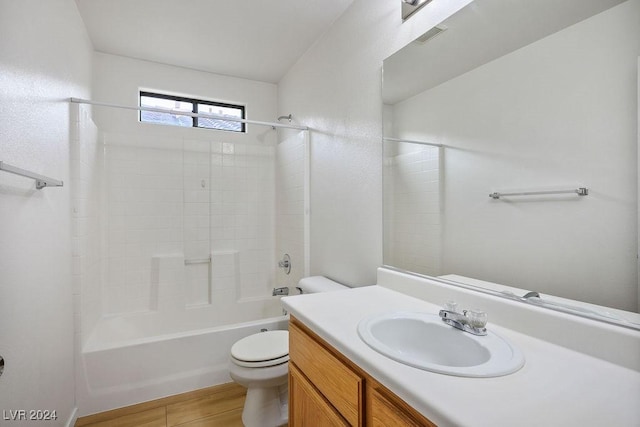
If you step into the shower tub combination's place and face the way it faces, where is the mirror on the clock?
The mirror is roughly at 11 o'clock from the shower tub combination.

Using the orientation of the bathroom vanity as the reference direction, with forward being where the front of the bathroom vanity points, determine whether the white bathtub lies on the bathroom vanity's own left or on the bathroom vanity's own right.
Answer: on the bathroom vanity's own right

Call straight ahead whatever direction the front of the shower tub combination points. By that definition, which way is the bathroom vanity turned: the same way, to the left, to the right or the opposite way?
to the right

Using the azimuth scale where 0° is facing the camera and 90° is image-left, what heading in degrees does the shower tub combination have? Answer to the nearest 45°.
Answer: approximately 0°

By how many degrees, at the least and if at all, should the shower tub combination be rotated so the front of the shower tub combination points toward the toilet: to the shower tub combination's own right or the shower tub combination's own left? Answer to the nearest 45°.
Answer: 0° — it already faces it

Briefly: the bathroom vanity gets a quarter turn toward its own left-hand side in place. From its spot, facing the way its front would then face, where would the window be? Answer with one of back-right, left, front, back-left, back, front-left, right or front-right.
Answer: back

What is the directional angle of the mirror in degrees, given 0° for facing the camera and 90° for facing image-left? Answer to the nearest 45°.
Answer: approximately 45°

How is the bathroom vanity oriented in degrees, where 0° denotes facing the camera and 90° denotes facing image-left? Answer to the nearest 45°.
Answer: approximately 45°

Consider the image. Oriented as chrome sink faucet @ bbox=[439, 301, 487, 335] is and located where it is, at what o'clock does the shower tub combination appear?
The shower tub combination is roughly at 2 o'clock from the chrome sink faucet.
